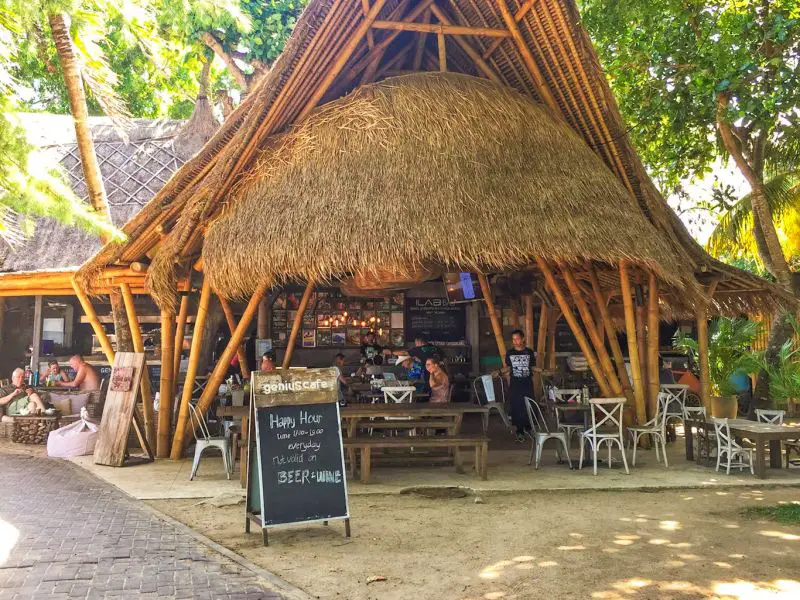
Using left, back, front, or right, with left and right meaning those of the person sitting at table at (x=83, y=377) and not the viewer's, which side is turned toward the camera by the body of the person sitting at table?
left

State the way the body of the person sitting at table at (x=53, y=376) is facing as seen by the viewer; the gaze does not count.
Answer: toward the camera

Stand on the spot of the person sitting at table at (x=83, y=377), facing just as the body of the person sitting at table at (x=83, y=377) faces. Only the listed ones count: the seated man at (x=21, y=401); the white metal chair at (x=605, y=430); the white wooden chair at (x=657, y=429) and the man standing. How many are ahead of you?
1

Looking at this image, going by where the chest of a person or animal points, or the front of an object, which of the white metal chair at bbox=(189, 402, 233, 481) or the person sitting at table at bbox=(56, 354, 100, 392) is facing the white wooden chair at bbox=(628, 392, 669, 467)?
the white metal chair at bbox=(189, 402, 233, 481)

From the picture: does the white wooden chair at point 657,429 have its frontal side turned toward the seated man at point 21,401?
yes

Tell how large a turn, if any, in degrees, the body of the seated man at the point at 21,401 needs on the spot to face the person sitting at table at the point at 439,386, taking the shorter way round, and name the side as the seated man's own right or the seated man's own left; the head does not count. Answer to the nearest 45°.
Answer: approximately 45° to the seated man's own left

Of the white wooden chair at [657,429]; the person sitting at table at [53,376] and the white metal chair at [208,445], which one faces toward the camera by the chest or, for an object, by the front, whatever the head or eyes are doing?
the person sitting at table

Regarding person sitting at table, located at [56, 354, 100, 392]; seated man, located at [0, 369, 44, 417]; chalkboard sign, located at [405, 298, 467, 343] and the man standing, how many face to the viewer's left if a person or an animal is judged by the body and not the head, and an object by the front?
1

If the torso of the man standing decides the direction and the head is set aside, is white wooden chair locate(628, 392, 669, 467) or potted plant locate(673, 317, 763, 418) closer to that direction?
the white wooden chair

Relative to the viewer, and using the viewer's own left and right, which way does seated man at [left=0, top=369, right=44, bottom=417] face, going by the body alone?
facing the viewer

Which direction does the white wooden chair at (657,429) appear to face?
to the viewer's left
